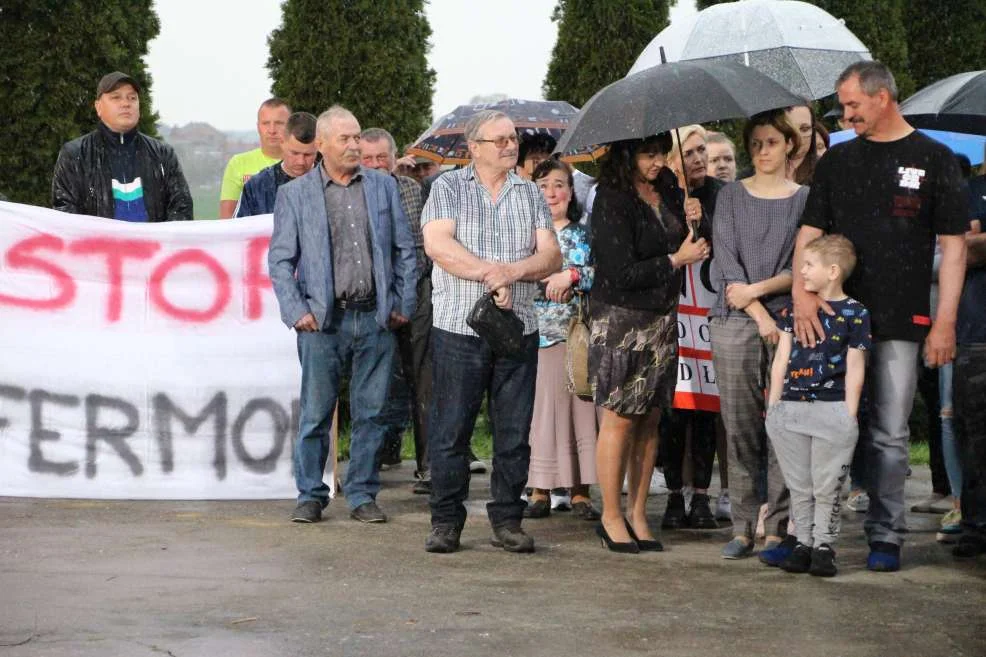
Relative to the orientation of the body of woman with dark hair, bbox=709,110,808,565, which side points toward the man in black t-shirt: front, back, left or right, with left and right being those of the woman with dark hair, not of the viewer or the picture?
left

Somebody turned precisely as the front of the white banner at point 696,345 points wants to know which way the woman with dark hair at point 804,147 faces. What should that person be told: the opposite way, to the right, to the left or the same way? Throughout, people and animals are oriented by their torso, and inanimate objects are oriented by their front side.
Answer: the same way

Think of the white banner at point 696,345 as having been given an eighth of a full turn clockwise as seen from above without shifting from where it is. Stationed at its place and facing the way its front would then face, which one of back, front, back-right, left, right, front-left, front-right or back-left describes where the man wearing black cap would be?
front-right

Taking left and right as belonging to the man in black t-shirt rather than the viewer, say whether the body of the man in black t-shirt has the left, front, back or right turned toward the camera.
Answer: front

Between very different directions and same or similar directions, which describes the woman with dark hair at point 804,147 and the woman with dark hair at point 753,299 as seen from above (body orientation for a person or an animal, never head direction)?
same or similar directions

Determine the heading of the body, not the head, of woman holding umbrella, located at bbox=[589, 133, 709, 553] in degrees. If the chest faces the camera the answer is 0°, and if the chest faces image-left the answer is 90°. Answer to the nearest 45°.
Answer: approximately 315°

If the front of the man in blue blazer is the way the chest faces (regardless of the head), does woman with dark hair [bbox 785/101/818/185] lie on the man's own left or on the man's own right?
on the man's own left

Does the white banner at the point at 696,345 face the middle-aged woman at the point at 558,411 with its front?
no

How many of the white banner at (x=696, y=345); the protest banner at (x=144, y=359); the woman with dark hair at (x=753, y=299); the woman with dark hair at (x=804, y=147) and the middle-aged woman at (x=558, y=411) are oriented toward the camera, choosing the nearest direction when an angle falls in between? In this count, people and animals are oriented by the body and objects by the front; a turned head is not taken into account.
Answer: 5

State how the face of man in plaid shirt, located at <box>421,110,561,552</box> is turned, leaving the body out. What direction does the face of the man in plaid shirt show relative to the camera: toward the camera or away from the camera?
toward the camera

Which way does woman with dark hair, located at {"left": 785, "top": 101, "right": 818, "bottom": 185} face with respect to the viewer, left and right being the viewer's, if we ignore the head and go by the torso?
facing the viewer

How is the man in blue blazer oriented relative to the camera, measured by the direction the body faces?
toward the camera

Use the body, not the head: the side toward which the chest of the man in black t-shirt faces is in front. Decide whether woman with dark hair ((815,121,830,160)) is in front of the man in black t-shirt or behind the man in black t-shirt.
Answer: behind

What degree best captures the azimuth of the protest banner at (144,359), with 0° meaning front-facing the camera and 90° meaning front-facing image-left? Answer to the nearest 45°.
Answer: approximately 0°

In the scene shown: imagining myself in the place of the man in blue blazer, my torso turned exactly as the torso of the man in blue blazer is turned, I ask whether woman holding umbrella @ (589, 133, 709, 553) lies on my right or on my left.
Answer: on my left

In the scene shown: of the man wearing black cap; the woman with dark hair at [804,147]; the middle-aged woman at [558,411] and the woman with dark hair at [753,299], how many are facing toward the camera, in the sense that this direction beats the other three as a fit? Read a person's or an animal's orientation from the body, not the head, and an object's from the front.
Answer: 4
